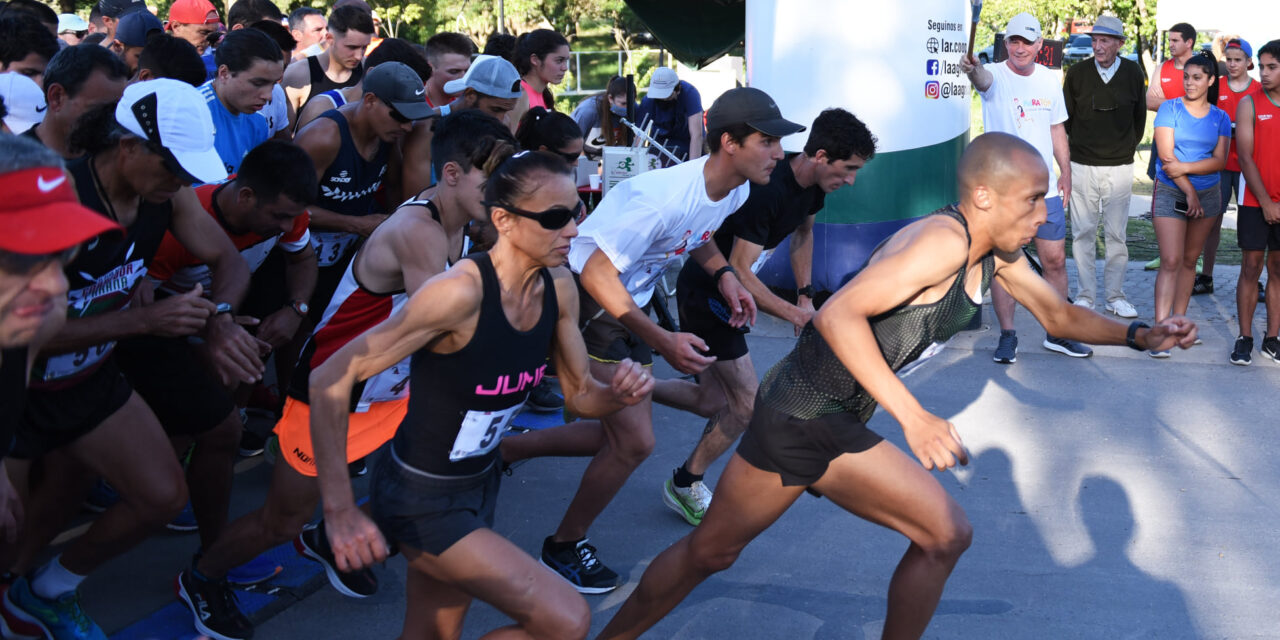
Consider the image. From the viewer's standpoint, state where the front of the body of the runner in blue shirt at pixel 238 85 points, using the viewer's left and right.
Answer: facing the viewer and to the right of the viewer

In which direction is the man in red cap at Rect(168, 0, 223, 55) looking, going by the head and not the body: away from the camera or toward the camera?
toward the camera

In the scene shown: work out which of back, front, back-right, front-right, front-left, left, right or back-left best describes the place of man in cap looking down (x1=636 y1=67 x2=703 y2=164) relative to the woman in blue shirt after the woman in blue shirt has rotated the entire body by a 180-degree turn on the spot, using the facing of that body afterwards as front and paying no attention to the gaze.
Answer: left

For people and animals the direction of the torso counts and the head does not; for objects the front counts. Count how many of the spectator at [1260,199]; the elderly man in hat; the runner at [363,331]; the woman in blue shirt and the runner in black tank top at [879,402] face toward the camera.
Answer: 3

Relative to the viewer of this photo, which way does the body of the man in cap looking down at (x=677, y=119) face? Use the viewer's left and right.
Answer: facing the viewer and to the left of the viewer

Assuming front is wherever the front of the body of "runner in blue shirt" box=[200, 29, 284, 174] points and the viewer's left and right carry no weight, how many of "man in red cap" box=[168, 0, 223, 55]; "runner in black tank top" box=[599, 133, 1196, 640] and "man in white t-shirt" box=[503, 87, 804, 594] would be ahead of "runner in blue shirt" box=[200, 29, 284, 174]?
2

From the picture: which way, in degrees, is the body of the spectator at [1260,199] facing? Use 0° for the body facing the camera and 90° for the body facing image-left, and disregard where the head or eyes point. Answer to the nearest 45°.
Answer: approximately 0°

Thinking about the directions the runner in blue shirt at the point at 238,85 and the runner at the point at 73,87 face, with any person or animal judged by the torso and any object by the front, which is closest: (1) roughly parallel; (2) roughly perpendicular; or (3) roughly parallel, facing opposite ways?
roughly parallel

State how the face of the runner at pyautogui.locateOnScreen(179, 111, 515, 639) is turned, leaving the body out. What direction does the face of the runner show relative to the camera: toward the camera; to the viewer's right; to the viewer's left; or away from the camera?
to the viewer's right

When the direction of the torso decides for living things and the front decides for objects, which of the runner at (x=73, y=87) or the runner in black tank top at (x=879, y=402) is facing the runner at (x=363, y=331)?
the runner at (x=73, y=87)

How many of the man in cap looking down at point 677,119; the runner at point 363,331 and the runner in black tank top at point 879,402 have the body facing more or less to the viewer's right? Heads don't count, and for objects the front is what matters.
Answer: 2

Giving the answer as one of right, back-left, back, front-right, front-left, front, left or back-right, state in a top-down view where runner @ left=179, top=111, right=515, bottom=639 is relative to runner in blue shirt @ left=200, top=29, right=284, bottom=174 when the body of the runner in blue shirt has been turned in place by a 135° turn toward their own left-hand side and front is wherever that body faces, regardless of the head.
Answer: back

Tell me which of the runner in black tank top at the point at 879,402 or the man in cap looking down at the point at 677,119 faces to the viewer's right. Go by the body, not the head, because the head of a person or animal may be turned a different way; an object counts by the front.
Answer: the runner in black tank top

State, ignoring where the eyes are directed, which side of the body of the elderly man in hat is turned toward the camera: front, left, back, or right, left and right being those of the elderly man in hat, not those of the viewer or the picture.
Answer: front

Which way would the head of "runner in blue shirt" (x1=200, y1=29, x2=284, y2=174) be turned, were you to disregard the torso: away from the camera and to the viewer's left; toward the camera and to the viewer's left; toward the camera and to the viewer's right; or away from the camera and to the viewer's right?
toward the camera and to the viewer's right

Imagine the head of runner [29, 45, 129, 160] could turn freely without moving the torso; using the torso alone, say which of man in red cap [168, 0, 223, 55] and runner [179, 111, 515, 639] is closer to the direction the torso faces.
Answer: the runner [179, 111, 515, 639]

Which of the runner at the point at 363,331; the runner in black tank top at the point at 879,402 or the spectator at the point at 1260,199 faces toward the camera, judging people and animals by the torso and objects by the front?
the spectator
